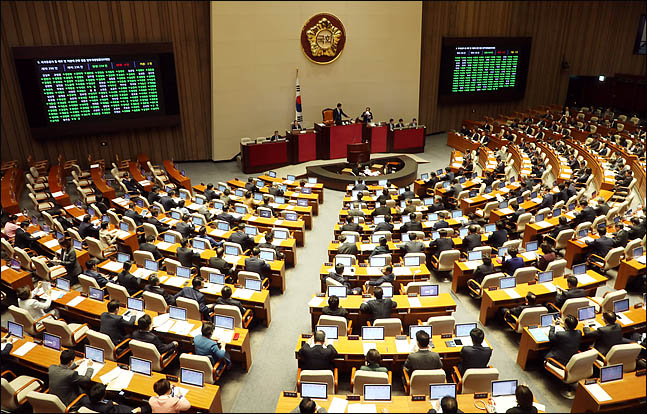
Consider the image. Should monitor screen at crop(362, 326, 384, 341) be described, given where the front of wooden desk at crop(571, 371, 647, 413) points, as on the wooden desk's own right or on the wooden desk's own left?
on the wooden desk's own right

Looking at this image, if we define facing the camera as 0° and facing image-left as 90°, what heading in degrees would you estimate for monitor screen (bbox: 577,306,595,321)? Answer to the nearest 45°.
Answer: approximately 315°

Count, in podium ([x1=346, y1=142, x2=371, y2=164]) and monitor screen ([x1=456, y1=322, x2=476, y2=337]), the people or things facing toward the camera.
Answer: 2

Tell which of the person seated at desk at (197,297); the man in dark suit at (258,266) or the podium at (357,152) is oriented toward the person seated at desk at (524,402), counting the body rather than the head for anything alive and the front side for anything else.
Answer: the podium

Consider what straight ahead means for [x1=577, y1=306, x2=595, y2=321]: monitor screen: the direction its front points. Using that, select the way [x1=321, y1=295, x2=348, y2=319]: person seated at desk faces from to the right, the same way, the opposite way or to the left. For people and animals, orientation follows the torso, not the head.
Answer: the opposite way

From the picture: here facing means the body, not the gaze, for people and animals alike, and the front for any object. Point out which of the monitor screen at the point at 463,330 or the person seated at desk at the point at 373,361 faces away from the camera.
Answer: the person seated at desk

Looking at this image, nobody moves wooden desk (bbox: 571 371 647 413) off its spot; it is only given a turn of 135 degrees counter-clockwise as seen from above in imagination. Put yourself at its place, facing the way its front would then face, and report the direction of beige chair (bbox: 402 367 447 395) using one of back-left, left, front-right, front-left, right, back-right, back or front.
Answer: back-left

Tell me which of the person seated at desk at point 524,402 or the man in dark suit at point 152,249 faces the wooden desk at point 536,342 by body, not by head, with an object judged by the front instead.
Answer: the person seated at desk

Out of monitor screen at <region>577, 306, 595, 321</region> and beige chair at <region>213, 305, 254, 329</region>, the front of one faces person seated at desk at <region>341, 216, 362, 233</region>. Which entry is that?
the beige chair

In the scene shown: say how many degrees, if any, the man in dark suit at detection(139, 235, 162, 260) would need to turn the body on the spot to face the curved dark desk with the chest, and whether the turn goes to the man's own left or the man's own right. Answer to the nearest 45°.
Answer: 0° — they already face it

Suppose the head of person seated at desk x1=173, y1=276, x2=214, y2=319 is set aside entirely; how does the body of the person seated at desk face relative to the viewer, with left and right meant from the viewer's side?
facing away from the viewer and to the right of the viewer

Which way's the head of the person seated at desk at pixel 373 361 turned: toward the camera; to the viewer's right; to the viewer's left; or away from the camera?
away from the camera

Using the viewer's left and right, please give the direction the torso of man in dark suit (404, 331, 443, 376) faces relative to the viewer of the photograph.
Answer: facing away from the viewer

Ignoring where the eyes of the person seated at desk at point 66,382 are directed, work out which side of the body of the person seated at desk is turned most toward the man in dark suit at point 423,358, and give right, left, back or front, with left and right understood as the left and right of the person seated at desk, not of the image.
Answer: right
